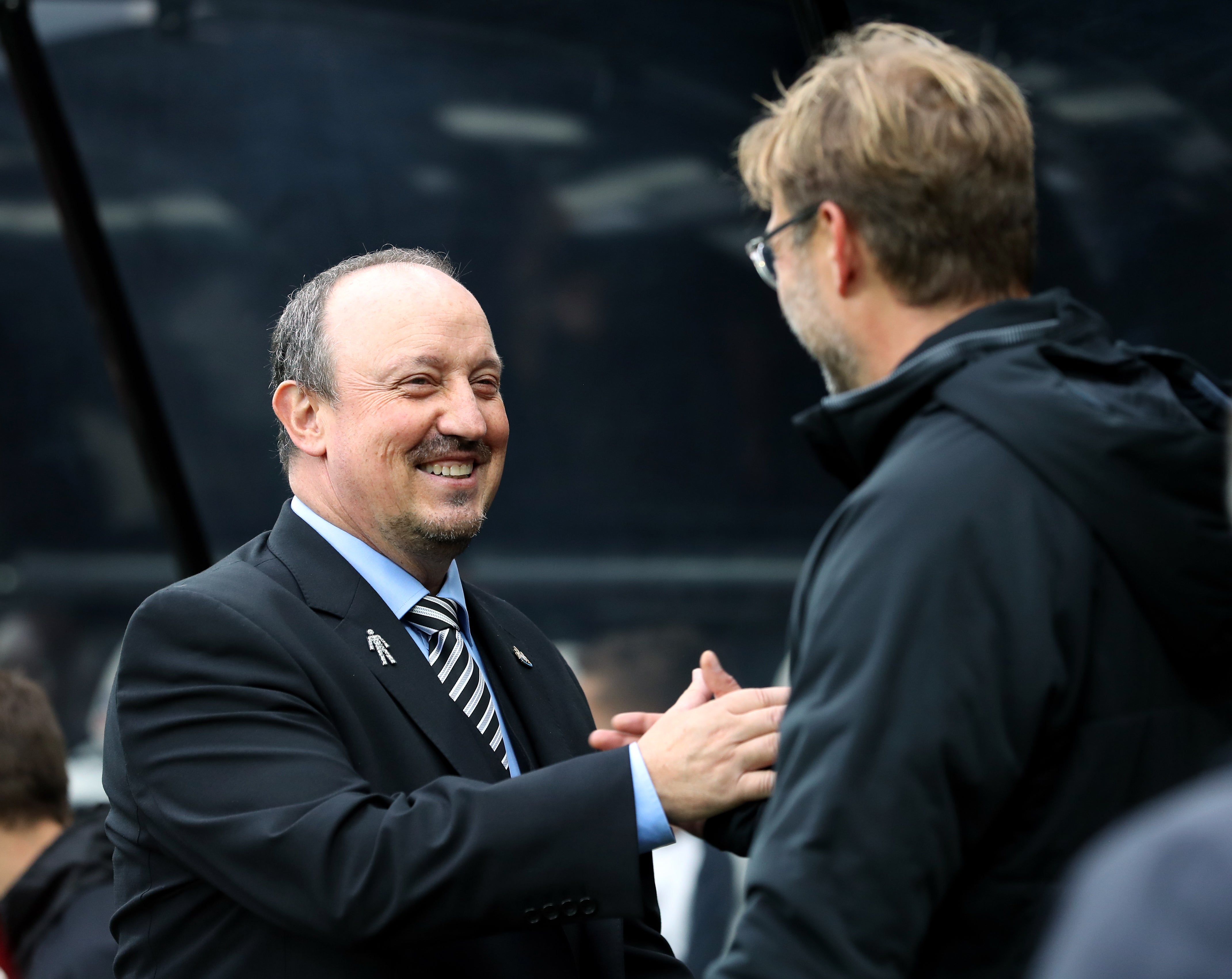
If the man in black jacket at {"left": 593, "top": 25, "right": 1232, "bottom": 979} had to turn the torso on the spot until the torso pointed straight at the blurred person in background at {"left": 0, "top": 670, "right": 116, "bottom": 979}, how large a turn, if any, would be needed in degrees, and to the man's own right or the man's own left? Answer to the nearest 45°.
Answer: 0° — they already face them

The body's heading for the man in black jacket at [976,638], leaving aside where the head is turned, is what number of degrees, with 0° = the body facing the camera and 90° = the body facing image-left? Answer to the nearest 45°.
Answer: approximately 135°

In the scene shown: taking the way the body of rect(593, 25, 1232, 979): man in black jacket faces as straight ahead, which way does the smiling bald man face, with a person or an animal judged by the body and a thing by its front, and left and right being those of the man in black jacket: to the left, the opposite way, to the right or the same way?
the opposite way

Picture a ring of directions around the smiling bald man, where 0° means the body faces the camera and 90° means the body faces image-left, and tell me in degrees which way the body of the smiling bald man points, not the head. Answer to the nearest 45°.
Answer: approximately 315°
